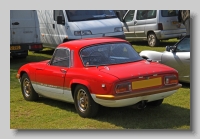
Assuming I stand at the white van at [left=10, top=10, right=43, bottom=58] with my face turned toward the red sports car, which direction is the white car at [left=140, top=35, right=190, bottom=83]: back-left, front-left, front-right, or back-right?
front-left

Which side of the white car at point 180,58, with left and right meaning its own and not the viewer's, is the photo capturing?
left

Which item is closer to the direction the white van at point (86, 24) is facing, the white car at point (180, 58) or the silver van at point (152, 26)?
the white car

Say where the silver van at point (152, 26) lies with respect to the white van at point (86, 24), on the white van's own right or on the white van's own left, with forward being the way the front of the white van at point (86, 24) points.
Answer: on the white van's own left

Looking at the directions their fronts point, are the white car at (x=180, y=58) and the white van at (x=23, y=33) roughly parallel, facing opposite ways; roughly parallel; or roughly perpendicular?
roughly perpendicular

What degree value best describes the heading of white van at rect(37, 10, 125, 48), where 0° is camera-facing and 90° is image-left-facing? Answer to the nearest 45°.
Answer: approximately 315°

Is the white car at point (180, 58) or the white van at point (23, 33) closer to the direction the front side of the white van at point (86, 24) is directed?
the white car

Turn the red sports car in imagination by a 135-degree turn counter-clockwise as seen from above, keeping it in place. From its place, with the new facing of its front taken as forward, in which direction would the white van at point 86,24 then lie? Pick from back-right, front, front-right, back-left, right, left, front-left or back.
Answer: back

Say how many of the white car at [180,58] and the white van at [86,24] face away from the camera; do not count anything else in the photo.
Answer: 0
